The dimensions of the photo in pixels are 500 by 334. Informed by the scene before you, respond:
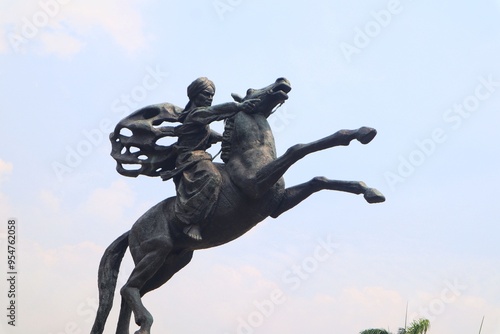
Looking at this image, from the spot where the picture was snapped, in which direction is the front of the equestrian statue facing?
facing to the right of the viewer
